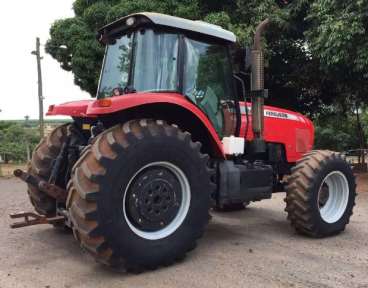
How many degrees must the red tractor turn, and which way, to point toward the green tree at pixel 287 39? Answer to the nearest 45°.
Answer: approximately 45° to its left

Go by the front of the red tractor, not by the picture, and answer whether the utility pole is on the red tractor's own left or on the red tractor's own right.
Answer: on the red tractor's own left

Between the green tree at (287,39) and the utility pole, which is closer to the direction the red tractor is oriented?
the green tree

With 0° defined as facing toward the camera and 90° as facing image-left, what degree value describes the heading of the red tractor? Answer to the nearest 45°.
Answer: approximately 225°
